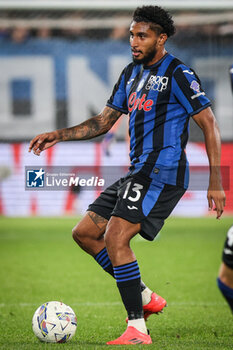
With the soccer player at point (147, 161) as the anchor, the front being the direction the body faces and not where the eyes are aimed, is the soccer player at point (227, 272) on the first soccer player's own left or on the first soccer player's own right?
on the first soccer player's own left

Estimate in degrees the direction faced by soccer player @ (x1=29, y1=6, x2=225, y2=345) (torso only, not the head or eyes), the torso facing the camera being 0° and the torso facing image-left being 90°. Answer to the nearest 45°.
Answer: approximately 45°
